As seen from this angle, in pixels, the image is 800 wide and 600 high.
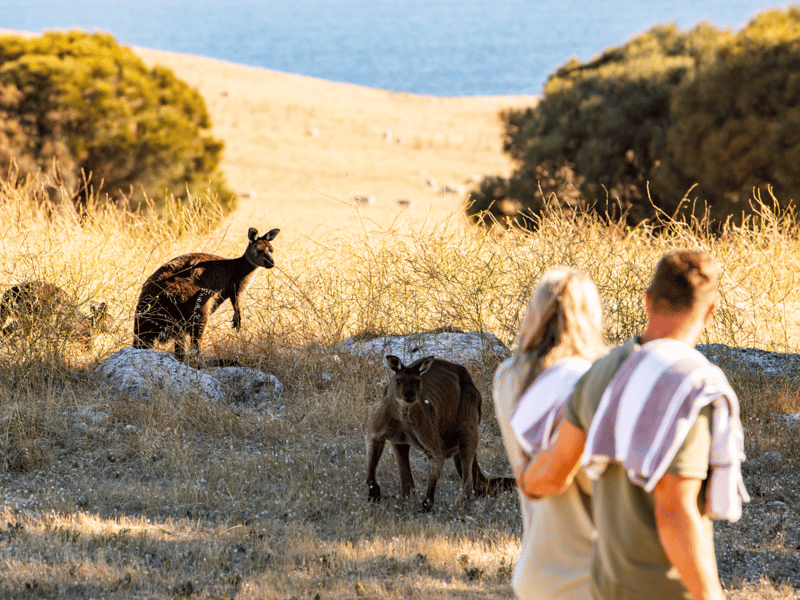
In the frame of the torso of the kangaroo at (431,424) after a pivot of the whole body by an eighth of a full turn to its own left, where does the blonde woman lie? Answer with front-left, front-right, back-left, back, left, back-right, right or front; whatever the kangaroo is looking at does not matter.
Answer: front

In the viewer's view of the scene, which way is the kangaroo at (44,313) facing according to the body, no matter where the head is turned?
to the viewer's right

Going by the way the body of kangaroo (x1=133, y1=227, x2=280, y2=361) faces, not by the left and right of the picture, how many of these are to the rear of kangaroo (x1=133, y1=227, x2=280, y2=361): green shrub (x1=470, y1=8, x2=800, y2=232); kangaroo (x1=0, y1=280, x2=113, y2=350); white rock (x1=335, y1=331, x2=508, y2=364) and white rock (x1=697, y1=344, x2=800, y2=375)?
1

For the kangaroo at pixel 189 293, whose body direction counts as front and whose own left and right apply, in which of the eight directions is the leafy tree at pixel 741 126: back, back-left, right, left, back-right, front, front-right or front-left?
front-left

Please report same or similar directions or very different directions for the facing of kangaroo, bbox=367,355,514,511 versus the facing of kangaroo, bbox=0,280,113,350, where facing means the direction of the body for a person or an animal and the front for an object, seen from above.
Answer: very different directions

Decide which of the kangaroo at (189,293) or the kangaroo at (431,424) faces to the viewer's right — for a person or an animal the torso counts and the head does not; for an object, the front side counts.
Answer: the kangaroo at (189,293)

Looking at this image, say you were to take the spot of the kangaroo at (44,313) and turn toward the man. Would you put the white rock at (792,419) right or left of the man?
left

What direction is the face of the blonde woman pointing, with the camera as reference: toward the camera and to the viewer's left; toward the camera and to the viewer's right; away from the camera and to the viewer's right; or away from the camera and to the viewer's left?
away from the camera and to the viewer's left

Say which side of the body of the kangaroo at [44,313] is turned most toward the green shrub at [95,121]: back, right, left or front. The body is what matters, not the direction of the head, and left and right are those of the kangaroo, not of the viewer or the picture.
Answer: left

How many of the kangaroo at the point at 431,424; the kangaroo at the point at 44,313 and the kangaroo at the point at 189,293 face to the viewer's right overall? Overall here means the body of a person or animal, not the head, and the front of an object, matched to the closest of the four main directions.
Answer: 2

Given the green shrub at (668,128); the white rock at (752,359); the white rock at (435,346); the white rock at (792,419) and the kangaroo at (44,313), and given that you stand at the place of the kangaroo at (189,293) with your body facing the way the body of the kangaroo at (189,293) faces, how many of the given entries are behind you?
1

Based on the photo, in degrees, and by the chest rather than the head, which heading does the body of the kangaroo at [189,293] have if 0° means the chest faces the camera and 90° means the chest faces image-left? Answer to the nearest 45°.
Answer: approximately 270°
